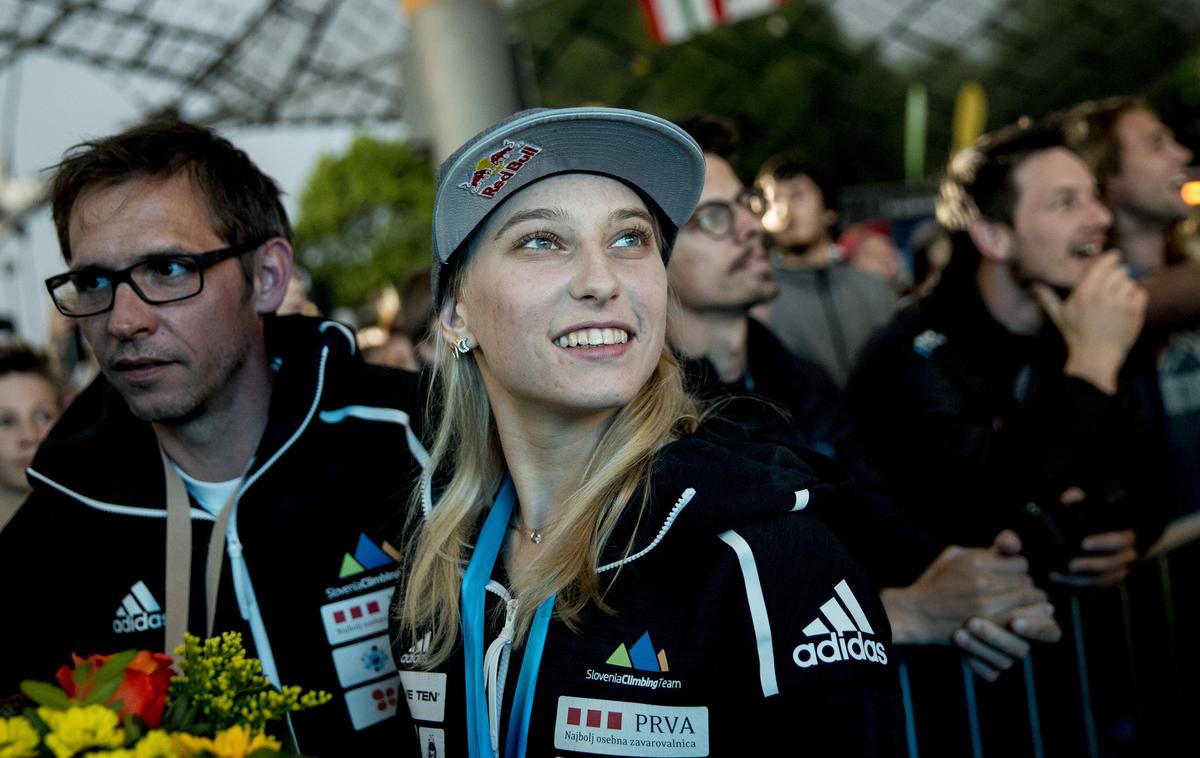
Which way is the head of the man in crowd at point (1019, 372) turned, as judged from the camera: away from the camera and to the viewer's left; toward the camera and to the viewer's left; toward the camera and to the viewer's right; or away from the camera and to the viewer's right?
toward the camera and to the viewer's right

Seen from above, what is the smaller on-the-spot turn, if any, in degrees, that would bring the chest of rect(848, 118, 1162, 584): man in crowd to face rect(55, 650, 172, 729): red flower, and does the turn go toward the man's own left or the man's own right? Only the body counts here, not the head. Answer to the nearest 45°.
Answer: approximately 90° to the man's own right

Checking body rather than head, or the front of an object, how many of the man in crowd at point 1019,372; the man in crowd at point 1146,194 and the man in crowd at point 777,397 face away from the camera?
0

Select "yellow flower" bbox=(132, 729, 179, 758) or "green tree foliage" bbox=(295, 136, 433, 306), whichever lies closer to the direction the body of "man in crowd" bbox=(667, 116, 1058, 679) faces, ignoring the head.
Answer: the yellow flower

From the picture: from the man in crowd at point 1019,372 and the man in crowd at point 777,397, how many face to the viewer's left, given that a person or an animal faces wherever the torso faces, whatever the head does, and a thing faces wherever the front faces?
0

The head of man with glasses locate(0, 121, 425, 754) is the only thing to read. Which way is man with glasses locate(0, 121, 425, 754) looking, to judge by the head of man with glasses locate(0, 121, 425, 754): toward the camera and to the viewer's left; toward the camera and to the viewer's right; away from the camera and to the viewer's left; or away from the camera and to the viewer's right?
toward the camera and to the viewer's left

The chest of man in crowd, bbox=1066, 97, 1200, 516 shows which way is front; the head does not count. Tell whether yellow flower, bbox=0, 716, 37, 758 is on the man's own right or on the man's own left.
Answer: on the man's own right

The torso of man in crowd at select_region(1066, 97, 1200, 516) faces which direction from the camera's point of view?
to the viewer's right

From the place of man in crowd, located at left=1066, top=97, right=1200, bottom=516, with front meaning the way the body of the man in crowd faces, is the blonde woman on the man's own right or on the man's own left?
on the man's own right

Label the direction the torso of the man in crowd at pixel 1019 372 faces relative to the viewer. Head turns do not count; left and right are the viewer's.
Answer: facing the viewer and to the right of the viewer

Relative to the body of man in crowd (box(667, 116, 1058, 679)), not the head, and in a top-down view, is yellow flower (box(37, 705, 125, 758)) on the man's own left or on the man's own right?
on the man's own right
